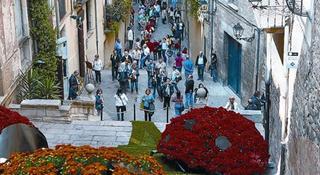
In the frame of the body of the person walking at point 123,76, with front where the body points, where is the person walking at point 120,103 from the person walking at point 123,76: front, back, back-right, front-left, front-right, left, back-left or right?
back

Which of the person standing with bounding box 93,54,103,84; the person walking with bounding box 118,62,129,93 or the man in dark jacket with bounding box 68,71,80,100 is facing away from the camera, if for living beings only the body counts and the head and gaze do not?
the person walking with bounding box 118,62,129,93

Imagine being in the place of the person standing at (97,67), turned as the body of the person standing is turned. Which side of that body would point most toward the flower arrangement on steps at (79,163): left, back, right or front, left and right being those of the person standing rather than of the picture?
front

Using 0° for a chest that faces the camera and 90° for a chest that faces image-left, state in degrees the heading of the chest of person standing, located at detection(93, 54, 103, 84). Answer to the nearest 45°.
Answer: approximately 0°

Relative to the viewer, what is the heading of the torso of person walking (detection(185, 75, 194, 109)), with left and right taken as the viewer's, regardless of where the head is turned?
facing away from the viewer

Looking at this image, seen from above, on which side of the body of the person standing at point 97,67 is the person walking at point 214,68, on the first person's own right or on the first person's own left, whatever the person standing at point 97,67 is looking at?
on the first person's own left

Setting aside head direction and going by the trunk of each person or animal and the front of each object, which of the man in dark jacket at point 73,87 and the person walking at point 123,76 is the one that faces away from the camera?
the person walking

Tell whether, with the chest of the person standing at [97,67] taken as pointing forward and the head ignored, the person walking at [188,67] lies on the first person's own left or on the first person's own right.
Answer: on the first person's own left
